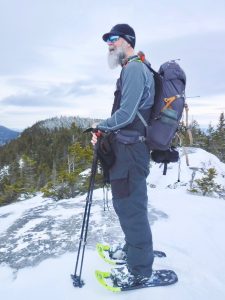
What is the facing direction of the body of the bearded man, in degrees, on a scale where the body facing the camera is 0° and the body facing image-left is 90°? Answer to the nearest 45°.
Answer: approximately 90°

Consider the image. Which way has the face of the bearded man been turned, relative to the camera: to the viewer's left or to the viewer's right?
to the viewer's left
